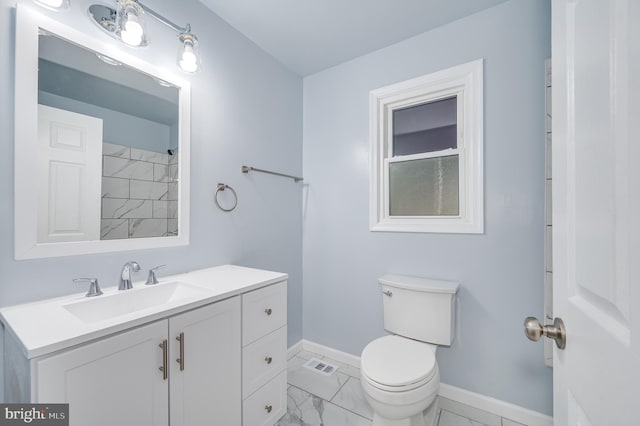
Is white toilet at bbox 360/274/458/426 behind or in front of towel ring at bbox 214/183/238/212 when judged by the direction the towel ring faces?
in front

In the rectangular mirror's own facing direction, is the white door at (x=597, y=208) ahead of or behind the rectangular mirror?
ahead

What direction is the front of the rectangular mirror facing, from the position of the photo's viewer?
facing the viewer and to the right of the viewer

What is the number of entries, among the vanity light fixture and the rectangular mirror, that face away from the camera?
0
